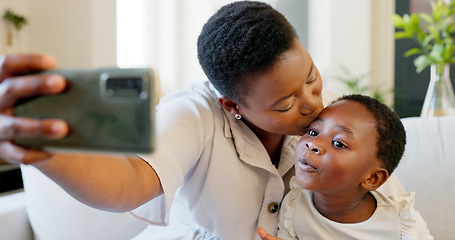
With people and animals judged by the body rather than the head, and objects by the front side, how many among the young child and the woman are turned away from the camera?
0

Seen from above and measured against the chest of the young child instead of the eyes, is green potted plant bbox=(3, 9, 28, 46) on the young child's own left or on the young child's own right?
on the young child's own right

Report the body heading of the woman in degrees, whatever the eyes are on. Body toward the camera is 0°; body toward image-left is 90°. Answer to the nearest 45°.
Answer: approximately 315°

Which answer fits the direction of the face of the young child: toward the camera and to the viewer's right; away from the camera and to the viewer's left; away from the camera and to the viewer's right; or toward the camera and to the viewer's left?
toward the camera and to the viewer's left

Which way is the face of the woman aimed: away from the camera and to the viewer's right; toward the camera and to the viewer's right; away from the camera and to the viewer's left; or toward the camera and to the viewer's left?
toward the camera and to the viewer's right

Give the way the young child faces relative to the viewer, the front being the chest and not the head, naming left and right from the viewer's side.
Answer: facing the viewer and to the left of the viewer
